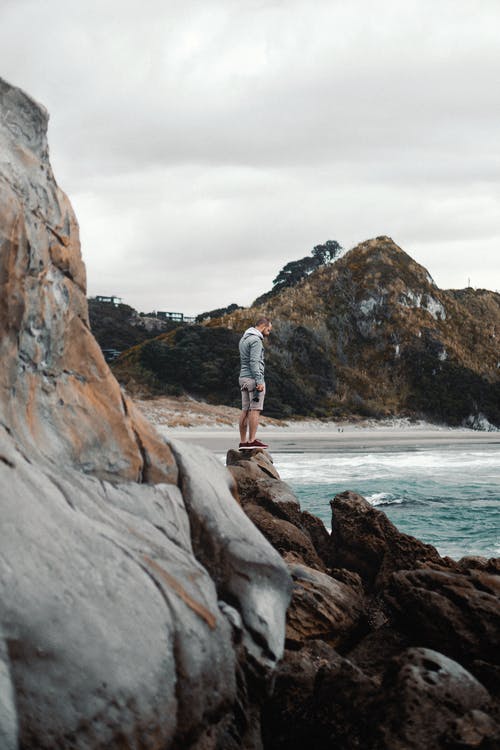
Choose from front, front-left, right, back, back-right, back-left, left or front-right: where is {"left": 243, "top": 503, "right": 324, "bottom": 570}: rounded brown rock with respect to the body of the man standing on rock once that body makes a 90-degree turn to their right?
front

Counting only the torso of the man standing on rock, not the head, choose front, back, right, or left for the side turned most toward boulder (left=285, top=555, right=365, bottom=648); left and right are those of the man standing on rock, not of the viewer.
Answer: right

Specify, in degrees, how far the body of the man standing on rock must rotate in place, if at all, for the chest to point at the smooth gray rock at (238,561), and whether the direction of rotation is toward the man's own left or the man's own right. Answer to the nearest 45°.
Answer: approximately 90° to the man's own right

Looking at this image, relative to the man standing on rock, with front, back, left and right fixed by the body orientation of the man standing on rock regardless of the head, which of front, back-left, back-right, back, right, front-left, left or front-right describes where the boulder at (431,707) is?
right

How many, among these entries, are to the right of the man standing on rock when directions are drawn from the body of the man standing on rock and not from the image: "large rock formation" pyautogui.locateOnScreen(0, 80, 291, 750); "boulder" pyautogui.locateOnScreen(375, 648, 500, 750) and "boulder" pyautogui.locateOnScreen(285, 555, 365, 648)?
3

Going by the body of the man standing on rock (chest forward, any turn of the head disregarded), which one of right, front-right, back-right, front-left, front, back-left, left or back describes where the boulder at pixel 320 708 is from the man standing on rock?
right

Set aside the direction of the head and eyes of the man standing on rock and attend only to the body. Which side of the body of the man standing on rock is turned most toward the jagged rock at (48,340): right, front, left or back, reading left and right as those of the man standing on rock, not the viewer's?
right

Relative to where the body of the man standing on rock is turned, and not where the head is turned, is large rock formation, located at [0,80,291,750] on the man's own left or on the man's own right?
on the man's own right

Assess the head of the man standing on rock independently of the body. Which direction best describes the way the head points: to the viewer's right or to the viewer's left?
to the viewer's right

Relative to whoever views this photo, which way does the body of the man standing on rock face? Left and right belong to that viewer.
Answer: facing to the right of the viewer
